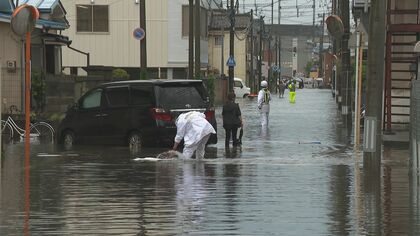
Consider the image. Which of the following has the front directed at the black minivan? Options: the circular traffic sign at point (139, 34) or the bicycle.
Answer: the circular traffic sign

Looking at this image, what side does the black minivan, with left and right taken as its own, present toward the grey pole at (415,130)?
back

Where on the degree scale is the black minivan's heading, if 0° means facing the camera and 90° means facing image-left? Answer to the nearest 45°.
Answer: approximately 135°

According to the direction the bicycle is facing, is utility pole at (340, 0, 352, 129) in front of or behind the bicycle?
behind

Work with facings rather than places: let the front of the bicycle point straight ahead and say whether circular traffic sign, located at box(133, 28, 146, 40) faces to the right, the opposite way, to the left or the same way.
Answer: to the left

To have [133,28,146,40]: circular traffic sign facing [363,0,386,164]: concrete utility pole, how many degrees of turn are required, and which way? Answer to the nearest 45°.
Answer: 0° — it already faces it

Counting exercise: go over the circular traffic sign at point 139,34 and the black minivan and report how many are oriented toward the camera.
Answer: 1

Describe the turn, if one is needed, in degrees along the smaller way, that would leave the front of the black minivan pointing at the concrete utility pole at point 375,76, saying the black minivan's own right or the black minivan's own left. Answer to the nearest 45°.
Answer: approximately 180°

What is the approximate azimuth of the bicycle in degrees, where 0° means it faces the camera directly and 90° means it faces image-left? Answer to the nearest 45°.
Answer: approximately 90°

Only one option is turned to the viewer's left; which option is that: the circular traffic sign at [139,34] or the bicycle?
the bicycle

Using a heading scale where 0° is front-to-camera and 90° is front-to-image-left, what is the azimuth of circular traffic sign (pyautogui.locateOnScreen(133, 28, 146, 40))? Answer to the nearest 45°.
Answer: approximately 0°

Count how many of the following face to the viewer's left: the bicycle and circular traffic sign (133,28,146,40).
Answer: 1
